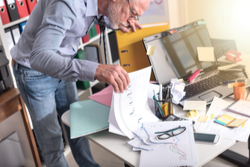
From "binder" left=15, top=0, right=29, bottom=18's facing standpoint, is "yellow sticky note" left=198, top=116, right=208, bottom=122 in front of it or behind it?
in front

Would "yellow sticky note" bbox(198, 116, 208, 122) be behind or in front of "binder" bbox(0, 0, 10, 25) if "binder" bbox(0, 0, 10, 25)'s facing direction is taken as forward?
in front

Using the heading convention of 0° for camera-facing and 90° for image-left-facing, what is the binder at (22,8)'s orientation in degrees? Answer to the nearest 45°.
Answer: approximately 0°

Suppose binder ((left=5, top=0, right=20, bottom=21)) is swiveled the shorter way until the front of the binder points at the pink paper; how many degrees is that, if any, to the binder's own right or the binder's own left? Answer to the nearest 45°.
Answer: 0° — it already faces it

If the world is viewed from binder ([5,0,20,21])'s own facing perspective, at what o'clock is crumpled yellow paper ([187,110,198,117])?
The crumpled yellow paper is roughly at 11 o'clock from the binder.

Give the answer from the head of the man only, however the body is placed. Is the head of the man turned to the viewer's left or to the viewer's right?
to the viewer's right

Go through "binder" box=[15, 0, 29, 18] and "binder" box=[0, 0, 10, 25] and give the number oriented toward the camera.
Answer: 2

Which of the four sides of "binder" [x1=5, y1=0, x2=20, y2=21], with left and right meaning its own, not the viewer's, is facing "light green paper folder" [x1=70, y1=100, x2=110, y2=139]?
front

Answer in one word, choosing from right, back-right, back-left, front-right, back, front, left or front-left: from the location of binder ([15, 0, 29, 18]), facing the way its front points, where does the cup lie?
front-left
